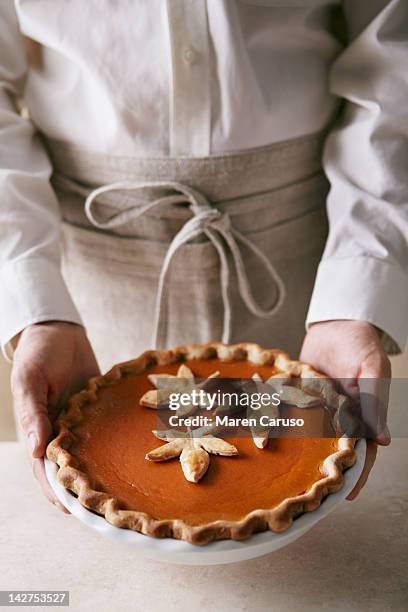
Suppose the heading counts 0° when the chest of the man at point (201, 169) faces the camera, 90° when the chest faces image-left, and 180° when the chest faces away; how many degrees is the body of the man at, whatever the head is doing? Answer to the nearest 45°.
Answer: approximately 0°
